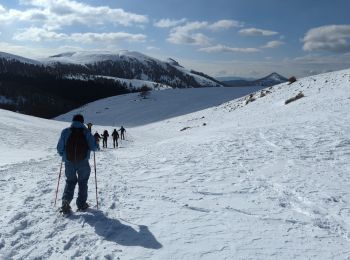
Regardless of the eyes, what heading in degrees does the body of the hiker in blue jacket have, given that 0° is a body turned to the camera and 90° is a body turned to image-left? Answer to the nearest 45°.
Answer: approximately 180°
